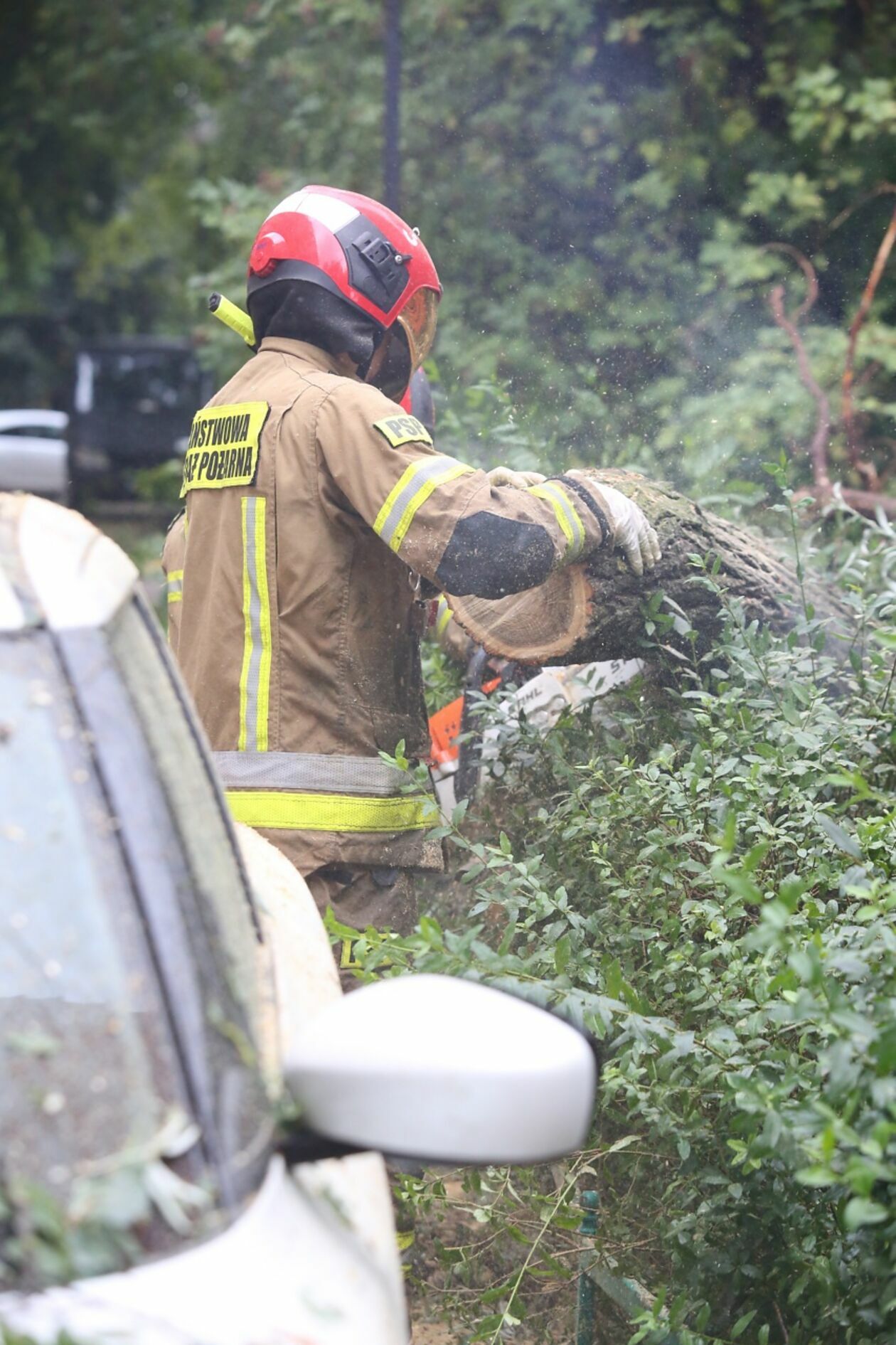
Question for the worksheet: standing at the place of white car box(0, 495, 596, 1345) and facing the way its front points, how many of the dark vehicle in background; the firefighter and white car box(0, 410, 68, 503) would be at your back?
3

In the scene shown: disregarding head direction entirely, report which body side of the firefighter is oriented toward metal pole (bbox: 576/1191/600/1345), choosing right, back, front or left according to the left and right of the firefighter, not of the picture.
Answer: right

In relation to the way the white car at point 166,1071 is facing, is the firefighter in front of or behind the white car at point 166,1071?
behind

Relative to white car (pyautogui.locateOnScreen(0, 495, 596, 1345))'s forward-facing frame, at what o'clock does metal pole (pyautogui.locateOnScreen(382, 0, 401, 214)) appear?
The metal pole is roughly at 6 o'clock from the white car.

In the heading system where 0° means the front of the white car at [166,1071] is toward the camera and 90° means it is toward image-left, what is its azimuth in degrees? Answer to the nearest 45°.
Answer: approximately 0°

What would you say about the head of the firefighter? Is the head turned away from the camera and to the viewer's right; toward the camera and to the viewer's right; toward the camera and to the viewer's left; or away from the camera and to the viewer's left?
away from the camera and to the viewer's right

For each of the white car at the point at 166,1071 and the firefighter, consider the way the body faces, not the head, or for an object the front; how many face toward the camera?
1

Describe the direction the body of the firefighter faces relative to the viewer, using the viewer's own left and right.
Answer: facing away from the viewer and to the right of the viewer

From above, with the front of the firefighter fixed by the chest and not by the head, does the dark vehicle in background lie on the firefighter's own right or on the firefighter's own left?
on the firefighter's own left
